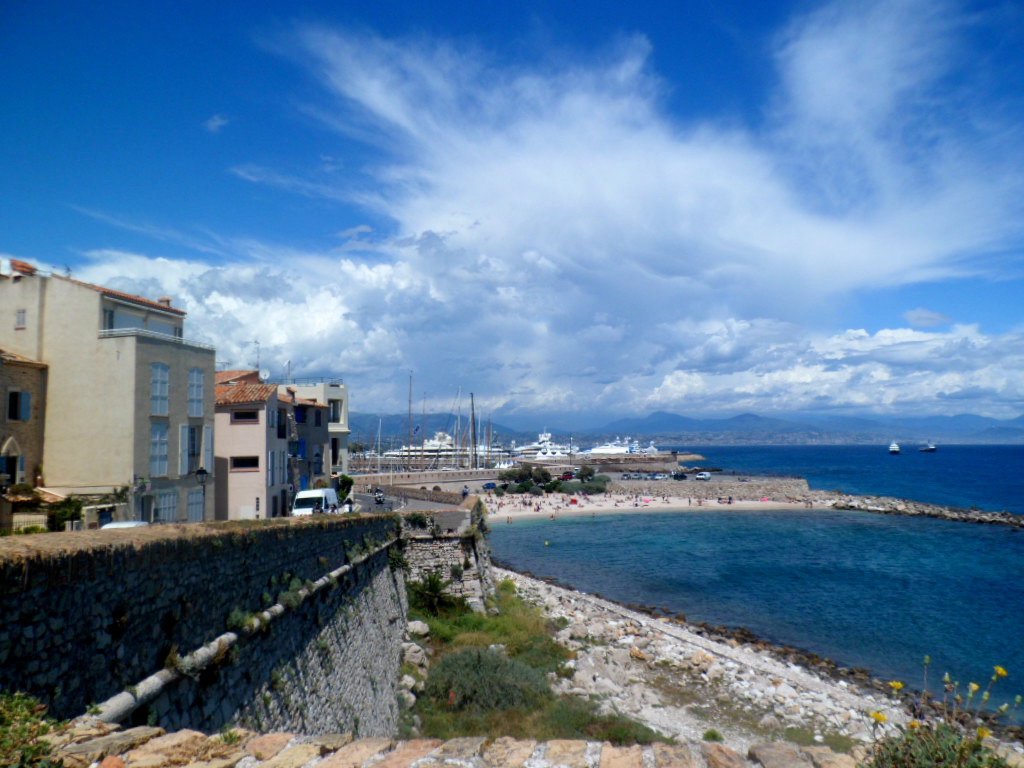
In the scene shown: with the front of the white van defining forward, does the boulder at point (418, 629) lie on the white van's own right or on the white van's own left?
on the white van's own left

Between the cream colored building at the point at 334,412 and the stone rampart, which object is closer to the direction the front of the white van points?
the stone rampart

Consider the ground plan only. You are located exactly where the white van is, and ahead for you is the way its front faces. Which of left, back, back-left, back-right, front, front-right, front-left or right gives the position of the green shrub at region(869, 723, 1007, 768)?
front-left

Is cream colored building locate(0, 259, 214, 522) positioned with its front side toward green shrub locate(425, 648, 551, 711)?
yes

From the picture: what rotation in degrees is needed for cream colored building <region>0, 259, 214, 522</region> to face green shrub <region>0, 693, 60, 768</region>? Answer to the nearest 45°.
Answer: approximately 45° to its right

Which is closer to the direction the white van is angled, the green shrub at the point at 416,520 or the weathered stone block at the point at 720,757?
the weathered stone block

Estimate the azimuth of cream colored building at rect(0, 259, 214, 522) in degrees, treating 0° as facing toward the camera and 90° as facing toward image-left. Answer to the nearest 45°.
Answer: approximately 315°

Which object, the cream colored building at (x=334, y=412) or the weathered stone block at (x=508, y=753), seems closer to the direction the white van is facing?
the weathered stone block
